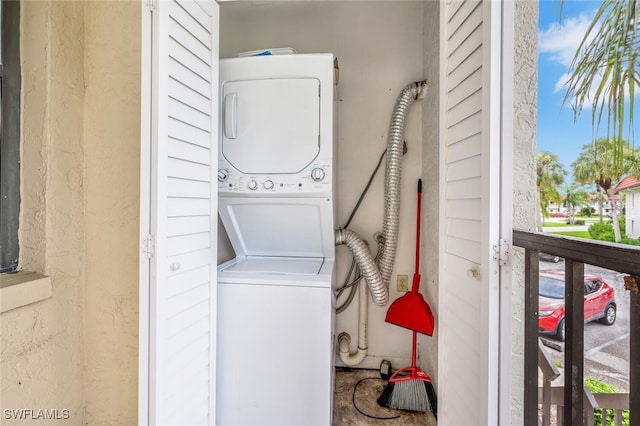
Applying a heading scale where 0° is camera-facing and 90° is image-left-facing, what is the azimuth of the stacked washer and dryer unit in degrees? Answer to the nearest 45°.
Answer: approximately 0°

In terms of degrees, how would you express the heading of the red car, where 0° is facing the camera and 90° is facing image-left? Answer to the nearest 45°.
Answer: approximately 45°

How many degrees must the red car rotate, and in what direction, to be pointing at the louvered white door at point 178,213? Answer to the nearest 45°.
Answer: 0° — it already faces it

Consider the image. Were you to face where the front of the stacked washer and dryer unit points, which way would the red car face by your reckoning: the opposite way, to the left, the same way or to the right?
to the right

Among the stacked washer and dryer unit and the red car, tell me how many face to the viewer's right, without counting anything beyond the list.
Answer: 0

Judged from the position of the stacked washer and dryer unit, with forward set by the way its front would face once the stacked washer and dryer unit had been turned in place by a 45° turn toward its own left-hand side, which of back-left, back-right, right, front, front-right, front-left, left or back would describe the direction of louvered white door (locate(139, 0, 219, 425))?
right
